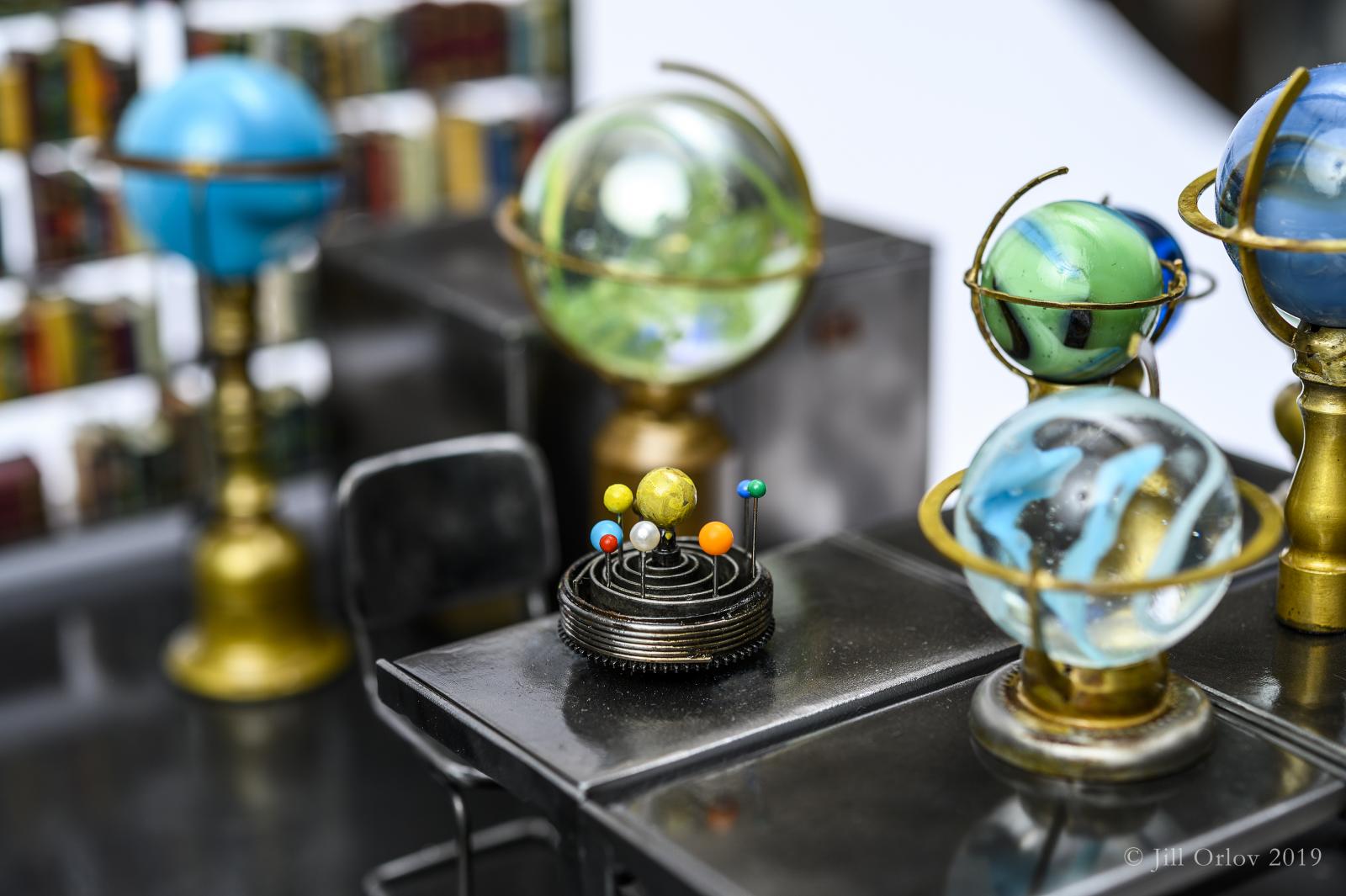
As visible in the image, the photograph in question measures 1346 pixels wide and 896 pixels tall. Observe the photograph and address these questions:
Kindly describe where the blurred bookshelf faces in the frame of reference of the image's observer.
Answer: facing the viewer and to the right of the viewer

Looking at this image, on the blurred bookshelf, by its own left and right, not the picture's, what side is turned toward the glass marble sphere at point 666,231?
front

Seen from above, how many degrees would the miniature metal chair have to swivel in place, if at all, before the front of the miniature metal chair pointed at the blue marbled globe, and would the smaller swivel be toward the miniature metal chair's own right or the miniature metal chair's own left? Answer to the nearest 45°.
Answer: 0° — it already faces it

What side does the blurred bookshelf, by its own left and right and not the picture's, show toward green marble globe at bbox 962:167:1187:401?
front

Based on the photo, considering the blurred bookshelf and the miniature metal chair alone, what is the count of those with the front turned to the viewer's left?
0

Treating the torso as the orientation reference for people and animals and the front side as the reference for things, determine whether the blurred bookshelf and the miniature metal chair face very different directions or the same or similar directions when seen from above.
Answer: same or similar directions

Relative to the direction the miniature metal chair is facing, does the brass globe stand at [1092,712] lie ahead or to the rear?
ahead

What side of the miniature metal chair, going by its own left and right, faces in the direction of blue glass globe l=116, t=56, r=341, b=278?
back

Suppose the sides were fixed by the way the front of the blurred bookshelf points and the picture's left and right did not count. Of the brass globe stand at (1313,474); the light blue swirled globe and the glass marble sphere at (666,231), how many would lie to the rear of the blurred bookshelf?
0

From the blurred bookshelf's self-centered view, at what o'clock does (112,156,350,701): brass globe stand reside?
The brass globe stand is roughly at 1 o'clock from the blurred bookshelf.

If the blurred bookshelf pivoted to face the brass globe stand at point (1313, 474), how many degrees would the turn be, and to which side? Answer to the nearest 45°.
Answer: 0° — it already faces it

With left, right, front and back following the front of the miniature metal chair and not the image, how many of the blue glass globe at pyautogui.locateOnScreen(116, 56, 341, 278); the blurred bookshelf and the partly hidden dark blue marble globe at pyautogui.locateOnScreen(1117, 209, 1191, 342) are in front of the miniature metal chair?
1
